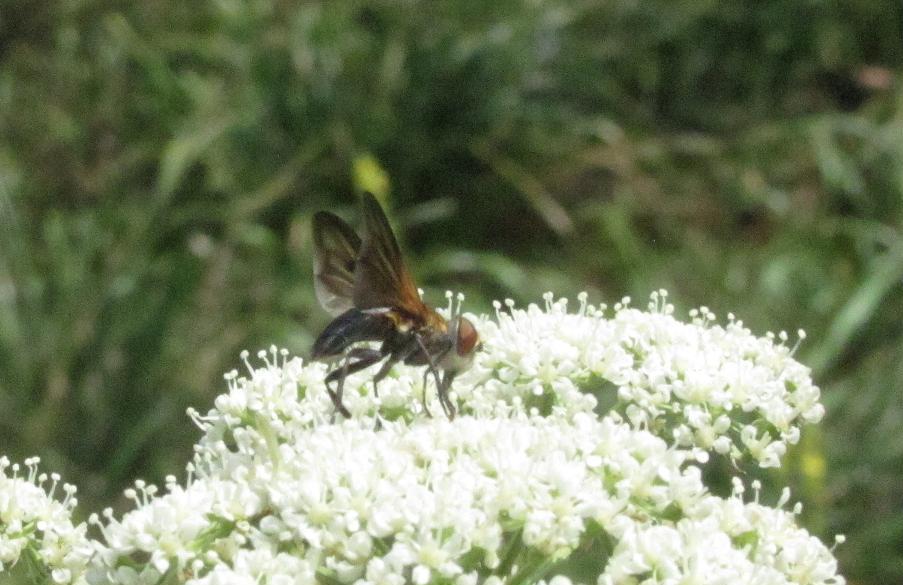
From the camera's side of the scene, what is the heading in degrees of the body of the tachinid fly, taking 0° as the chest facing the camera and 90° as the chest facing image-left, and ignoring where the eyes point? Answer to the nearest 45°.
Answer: approximately 270°

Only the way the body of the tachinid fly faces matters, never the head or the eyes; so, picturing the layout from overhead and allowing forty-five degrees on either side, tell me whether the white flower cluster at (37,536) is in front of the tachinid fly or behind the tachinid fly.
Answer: behind
